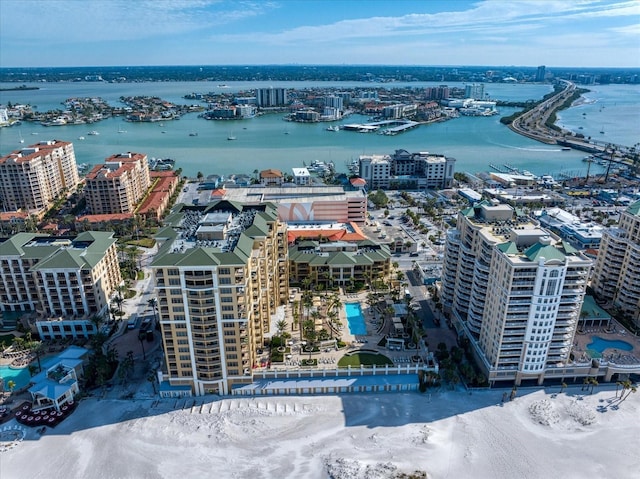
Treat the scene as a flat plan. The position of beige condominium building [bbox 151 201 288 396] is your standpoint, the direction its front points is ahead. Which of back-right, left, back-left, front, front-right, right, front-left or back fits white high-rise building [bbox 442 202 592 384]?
left

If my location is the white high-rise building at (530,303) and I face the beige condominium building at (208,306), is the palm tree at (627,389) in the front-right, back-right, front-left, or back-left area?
back-left

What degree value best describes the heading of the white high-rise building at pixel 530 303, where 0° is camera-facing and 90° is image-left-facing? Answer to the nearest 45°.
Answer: approximately 0°

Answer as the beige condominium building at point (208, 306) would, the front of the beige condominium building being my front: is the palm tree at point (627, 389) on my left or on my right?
on my left

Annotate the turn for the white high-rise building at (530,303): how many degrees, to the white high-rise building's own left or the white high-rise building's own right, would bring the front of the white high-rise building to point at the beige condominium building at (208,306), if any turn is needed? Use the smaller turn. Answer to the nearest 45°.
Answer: approximately 45° to the white high-rise building's own right

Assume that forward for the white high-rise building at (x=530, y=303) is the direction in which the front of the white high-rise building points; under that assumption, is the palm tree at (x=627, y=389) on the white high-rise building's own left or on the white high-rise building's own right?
on the white high-rise building's own left

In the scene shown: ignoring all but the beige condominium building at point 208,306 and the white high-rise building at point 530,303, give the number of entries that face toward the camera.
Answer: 2

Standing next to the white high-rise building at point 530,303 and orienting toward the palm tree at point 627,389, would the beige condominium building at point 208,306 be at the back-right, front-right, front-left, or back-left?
back-right
